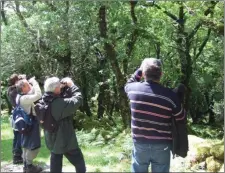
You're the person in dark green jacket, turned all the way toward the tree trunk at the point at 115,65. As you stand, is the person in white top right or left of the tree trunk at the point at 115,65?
left

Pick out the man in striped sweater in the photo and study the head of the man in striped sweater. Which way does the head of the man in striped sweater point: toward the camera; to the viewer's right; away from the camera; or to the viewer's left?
away from the camera

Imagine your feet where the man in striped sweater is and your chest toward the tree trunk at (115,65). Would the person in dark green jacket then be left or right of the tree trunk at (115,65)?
left

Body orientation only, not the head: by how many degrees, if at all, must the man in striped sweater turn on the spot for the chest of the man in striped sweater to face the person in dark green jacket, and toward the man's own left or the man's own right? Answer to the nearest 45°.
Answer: approximately 45° to the man's own left

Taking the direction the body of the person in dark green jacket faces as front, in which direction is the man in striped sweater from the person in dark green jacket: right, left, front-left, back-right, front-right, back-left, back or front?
front-right

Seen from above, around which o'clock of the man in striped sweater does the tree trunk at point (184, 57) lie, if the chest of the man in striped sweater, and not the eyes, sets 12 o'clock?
The tree trunk is roughly at 12 o'clock from the man in striped sweater.

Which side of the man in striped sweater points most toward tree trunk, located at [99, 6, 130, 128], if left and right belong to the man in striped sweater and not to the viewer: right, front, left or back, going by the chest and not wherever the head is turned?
front

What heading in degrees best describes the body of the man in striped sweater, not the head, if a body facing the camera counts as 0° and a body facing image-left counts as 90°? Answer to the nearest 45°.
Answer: approximately 180°
